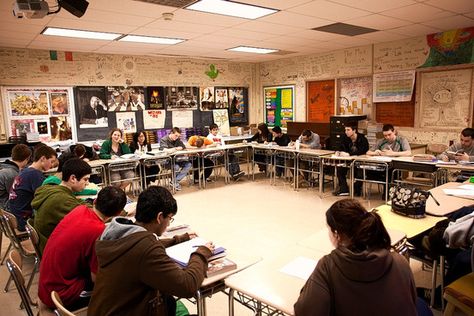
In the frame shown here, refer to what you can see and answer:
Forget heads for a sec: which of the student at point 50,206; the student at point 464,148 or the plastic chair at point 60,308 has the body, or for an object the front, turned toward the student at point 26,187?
the student at point 464,148

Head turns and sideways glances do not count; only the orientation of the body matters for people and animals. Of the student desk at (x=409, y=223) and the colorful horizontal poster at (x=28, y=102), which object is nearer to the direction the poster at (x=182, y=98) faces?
the student desk

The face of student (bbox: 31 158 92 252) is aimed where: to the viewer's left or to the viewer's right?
to the viewer's right

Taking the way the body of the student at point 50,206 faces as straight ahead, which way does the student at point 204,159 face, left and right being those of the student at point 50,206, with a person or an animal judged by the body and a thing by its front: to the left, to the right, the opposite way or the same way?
to the right

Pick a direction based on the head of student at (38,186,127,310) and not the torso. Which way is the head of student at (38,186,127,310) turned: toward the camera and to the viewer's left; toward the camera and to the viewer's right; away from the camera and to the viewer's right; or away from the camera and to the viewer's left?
away from the camera and to the viewer's right

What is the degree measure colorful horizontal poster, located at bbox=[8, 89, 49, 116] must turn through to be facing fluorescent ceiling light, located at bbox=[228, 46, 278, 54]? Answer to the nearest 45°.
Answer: approximately 90° to its left

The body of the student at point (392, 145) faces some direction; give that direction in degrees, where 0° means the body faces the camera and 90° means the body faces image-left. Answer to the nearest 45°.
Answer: approximately 45°

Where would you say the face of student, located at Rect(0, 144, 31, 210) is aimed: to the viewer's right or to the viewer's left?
to the viewer's right

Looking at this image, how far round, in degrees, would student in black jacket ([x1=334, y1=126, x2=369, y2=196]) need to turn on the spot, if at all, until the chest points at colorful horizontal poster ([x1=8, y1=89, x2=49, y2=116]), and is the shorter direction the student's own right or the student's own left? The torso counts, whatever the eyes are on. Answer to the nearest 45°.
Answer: approximately 45° to the student's own right

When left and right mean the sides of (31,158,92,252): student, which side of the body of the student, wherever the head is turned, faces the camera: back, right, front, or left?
right
